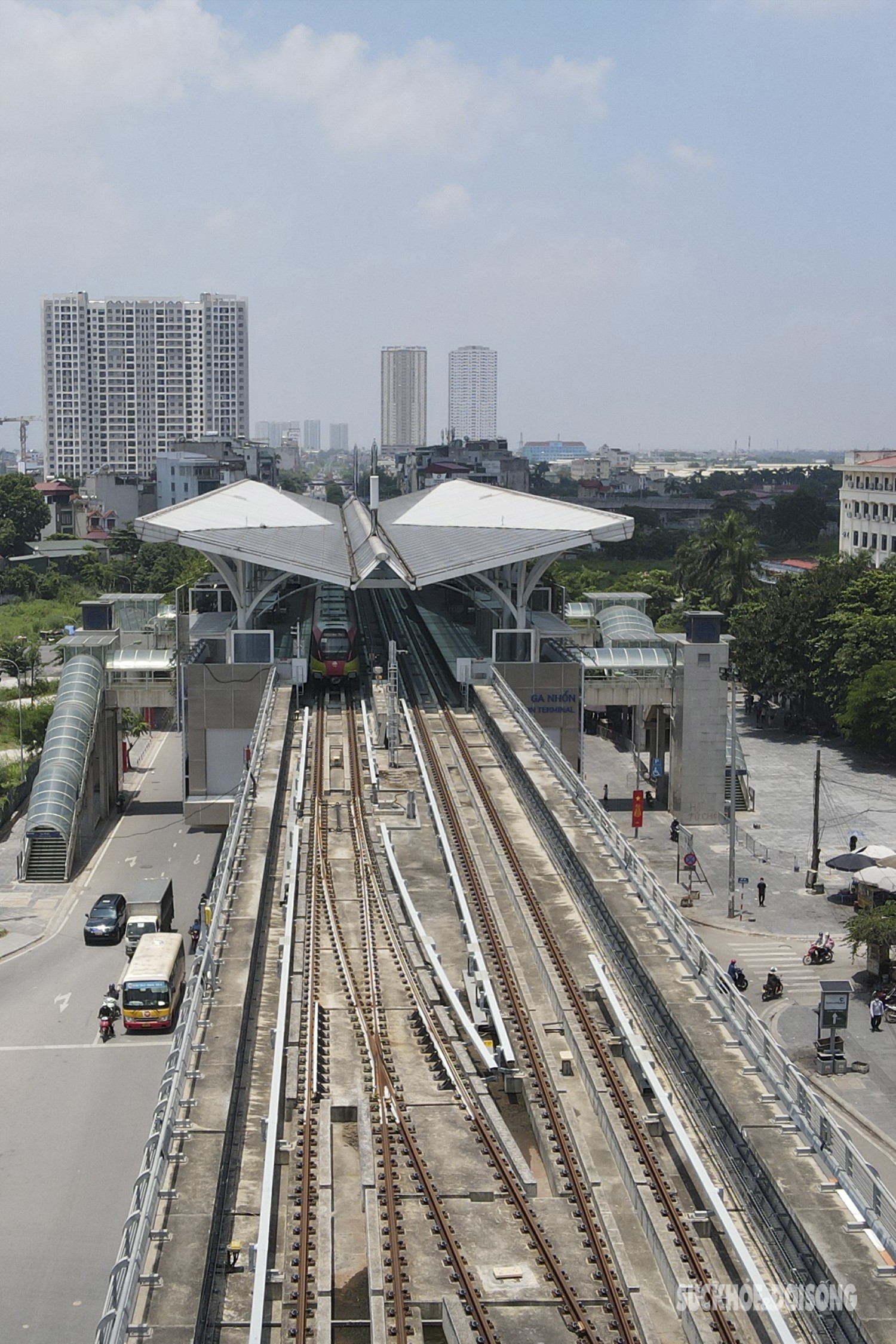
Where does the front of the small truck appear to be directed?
toward the camera

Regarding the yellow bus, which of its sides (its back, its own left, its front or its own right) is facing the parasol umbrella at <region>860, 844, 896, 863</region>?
left

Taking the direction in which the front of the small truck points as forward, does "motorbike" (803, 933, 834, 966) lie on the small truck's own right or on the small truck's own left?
on the small truck's own left

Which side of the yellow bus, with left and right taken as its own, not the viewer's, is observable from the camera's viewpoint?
front

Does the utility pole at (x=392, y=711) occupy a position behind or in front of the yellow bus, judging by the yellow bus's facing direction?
behind

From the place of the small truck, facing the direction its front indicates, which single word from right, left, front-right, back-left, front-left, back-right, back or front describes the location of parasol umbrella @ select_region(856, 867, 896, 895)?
left

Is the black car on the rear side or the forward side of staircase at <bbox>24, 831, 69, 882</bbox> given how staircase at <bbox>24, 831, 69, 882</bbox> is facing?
on the forward side

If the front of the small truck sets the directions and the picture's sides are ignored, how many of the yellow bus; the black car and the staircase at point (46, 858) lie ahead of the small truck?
1

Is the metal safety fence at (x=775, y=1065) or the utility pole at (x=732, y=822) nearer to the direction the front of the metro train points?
the metal safety fence

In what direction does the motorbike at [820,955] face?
to the viewer's left

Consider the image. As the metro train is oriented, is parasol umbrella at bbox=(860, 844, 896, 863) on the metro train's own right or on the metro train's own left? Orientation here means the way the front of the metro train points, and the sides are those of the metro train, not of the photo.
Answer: on the metro train's own left

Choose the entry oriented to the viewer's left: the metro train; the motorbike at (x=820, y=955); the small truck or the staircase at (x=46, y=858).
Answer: the motorbike

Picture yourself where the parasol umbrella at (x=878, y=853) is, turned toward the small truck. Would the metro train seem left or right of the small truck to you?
right

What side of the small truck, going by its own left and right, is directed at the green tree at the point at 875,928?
left

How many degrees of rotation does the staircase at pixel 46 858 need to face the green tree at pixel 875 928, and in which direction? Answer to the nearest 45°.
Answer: approximately 45° to its left

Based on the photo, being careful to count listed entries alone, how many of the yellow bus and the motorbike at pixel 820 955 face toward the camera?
1
